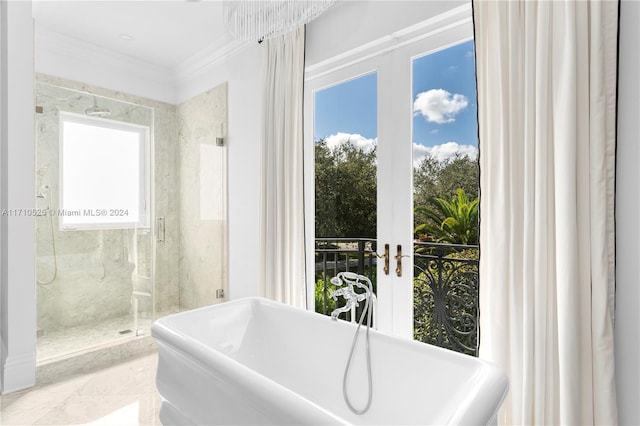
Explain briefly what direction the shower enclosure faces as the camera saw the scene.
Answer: facing the viewer and to the right of the viewer

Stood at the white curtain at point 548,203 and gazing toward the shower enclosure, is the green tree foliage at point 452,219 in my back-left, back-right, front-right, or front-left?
front-right
